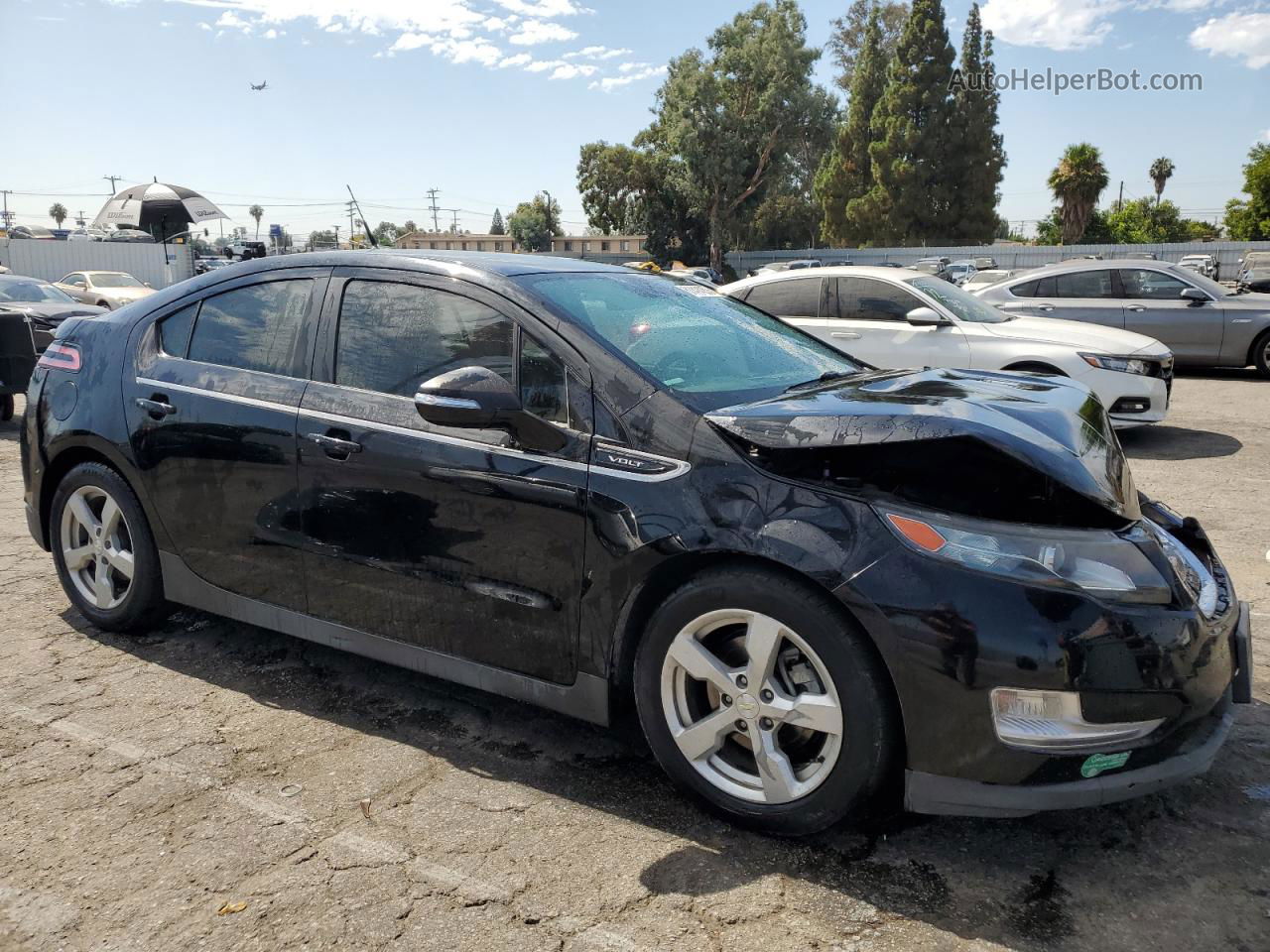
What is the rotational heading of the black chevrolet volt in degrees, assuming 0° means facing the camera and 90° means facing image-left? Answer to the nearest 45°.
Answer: approximately 315°

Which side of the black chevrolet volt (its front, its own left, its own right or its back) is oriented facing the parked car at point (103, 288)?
back

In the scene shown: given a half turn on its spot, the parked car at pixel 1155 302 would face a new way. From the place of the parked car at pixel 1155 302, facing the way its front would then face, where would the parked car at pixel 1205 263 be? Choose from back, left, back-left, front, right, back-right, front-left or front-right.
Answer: right

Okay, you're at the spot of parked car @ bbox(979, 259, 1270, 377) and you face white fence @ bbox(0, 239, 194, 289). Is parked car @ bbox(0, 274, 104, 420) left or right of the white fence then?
left

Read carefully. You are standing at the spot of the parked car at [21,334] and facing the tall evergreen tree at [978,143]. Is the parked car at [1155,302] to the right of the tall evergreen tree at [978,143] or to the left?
right

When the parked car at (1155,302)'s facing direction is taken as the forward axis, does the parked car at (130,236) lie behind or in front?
behind

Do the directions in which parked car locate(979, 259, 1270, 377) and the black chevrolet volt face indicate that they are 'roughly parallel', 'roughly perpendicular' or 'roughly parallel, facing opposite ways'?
roughly parallel

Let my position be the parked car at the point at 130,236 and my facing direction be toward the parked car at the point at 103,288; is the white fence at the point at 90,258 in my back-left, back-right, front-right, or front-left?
front-right

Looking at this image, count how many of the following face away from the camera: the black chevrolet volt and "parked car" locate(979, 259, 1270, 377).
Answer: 0

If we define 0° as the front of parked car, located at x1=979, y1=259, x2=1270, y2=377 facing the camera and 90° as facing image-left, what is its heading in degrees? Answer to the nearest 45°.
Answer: approximately 270°

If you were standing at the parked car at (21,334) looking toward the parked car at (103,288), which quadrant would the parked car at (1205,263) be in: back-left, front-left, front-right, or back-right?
front-right
